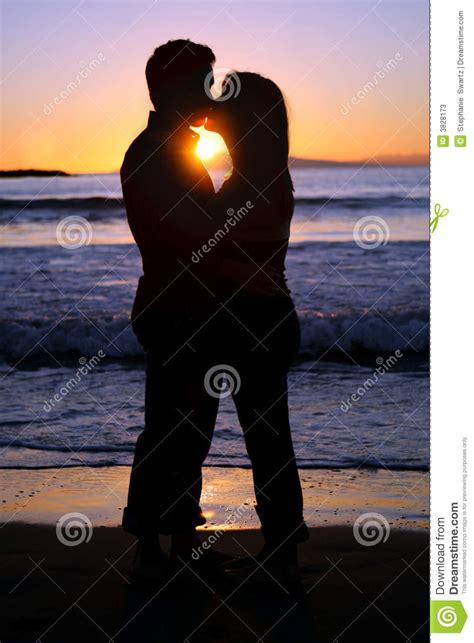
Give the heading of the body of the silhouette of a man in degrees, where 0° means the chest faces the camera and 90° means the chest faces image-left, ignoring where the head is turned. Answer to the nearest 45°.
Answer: approximately 270°
